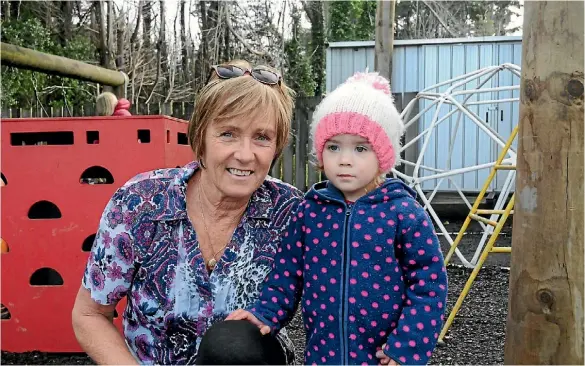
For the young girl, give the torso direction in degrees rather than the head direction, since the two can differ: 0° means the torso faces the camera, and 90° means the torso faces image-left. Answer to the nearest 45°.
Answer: approximately 0°

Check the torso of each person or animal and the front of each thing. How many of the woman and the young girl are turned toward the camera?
2

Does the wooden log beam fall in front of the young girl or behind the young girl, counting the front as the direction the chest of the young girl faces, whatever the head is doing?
behind

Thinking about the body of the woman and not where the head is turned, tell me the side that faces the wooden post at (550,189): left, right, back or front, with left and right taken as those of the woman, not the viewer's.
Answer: left

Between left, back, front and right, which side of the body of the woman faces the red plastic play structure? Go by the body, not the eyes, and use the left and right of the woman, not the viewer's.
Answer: back

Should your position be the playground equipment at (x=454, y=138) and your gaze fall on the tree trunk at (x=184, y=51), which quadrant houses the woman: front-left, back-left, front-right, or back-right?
back-left

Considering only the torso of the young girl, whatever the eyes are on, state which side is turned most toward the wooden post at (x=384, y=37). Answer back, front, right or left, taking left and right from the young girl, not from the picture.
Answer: back

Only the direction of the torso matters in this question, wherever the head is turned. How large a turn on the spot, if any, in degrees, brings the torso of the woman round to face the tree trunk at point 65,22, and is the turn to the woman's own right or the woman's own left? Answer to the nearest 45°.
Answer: approximately 180°

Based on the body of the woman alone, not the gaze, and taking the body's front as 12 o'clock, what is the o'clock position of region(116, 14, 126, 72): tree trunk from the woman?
The tree trunk is roughly at 6 o'clock from the woman.

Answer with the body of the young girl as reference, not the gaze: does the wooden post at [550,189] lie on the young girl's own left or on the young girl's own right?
on the young girl's own left

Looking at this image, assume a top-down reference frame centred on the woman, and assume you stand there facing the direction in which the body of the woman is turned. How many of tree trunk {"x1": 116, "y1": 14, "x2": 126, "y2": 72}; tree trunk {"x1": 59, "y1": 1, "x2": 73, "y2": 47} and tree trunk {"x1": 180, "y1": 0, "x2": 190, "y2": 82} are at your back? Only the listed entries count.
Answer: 3

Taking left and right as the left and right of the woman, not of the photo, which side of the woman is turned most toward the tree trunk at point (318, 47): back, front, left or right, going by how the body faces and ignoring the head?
back
